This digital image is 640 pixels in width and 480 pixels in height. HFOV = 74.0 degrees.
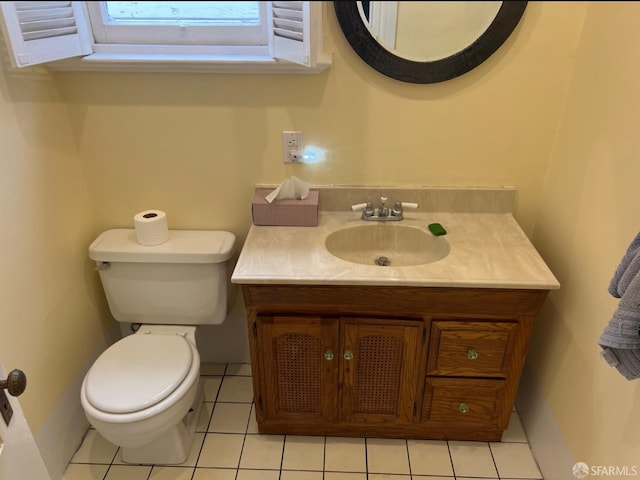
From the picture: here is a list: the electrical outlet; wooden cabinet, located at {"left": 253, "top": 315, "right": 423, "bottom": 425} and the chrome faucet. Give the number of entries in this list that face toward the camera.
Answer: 3

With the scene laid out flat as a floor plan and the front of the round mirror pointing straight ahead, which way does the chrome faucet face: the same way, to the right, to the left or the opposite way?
the same way

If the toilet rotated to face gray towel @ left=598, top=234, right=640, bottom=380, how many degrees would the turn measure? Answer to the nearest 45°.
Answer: approximately 90° to its left

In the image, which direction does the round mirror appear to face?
toward the camera

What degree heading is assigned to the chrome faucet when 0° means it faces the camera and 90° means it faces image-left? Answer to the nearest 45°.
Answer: approximately 0°

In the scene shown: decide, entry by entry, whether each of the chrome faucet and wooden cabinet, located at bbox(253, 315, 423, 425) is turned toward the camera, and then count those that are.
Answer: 2

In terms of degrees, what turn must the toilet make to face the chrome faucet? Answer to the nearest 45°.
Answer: approximately 135° to its left

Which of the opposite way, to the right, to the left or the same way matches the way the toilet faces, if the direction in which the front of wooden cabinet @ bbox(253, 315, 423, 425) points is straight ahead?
the same way

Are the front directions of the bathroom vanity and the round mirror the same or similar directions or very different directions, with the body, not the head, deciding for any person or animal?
same or similar directions

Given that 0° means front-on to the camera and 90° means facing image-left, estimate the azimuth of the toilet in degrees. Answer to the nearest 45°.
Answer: approximately 45°

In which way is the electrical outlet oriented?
toward the camera

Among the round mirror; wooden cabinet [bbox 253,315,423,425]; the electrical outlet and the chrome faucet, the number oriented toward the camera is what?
4

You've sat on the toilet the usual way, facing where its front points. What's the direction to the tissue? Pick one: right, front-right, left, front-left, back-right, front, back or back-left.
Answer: back-left

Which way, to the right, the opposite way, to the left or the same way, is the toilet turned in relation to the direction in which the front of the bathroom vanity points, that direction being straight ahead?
the same way

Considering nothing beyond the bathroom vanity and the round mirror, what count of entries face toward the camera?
2

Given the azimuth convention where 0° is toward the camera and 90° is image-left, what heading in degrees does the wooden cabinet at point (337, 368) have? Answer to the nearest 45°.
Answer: approximately 0°
